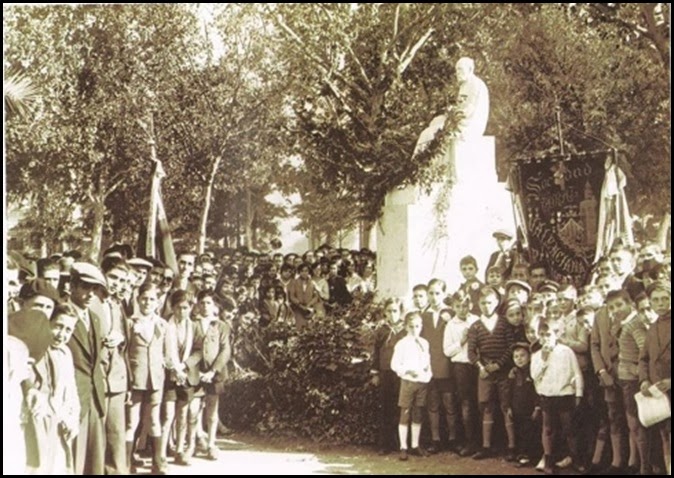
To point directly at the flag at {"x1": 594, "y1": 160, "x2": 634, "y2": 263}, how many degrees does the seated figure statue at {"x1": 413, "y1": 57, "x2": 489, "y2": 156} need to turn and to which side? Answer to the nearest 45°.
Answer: approximately 135° to its left

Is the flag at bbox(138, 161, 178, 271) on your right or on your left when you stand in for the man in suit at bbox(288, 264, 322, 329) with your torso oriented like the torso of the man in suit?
on your right

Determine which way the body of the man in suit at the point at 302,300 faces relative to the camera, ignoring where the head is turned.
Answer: toward the camera

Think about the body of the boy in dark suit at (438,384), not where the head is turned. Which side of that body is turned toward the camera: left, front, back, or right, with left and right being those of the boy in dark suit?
front

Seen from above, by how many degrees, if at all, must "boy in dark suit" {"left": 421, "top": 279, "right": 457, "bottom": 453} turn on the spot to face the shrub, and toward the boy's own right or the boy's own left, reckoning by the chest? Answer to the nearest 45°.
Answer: approximately 90° to the boy's own right

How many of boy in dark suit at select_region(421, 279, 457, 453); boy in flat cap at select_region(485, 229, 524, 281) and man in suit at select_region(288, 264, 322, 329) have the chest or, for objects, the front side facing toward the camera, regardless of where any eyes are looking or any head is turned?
3

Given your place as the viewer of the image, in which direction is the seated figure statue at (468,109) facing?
facing the viewer and to the left of the viewer

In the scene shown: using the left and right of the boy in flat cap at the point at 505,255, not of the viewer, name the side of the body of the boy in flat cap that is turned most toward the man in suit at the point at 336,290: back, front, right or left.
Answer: right

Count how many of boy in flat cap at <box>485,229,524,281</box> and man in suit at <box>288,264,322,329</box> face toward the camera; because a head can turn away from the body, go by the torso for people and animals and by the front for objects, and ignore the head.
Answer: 2

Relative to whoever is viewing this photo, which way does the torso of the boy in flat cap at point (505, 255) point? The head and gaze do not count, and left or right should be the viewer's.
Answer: facing the viewer
